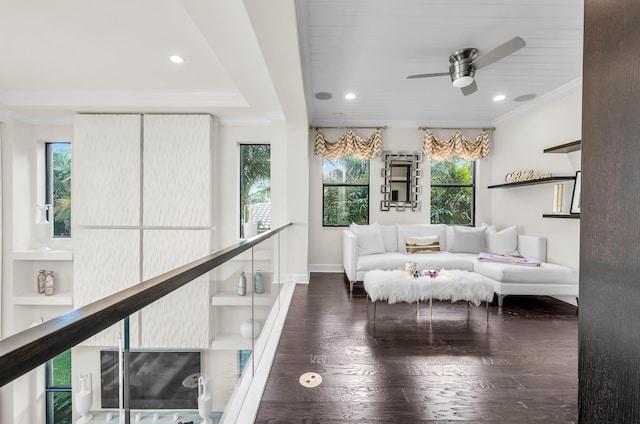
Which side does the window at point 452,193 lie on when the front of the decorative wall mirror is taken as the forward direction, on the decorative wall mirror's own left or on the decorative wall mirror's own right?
on the decorative wall mirror's own left

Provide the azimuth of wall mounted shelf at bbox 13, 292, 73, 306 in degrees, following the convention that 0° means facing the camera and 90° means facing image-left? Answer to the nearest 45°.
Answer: approximately 0°

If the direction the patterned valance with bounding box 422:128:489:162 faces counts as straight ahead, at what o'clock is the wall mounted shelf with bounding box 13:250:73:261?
The wall mounted shelf is roughly at 2 o'clock from the patterned valance.

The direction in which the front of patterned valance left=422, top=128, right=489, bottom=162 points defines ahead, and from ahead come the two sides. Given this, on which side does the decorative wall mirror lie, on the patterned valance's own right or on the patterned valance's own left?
on the patterned valance's own right

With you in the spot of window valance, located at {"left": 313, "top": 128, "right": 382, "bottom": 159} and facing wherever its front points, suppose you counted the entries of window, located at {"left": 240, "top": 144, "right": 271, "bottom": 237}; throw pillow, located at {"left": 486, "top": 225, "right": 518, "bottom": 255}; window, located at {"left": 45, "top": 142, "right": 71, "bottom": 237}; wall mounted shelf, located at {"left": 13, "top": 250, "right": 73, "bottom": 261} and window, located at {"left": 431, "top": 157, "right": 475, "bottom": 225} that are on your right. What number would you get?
3

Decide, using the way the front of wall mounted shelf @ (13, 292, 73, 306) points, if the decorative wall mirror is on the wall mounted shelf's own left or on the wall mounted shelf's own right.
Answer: on the wall mounted shelf's own left

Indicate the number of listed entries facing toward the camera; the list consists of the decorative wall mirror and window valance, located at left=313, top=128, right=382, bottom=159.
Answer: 2
